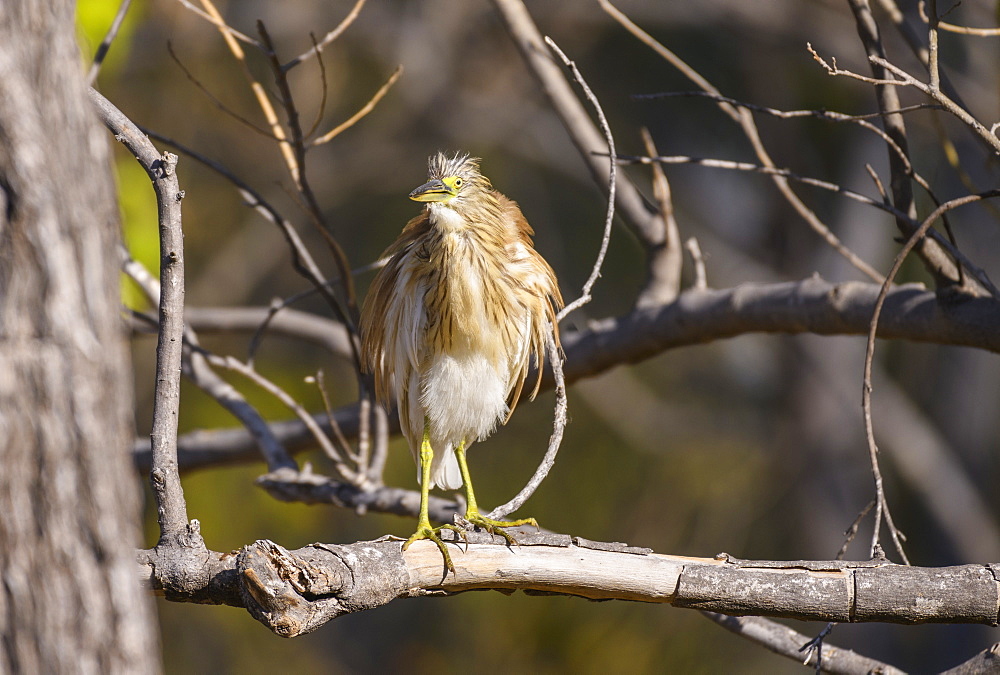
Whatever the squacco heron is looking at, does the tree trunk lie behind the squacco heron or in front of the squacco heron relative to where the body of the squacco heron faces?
in front

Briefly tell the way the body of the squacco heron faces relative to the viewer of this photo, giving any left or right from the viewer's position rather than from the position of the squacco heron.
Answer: facing the viewer
